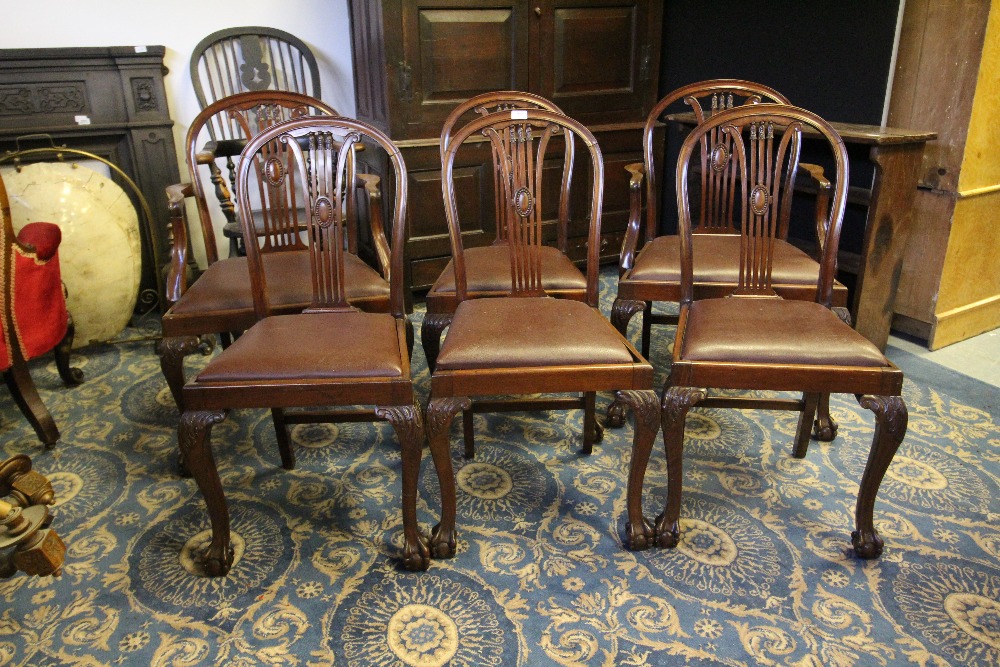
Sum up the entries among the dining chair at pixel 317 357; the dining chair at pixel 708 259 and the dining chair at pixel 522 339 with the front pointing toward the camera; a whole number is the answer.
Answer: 3

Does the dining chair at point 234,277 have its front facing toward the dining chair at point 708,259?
no

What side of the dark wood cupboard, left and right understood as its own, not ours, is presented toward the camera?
front

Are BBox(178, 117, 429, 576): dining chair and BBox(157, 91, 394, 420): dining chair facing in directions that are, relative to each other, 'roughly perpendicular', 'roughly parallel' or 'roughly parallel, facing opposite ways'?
roughly parallel

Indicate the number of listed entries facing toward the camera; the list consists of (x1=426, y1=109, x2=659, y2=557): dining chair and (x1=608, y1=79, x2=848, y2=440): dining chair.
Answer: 2

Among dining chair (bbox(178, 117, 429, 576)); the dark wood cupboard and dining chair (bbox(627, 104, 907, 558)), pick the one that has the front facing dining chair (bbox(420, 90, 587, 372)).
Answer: the dark wood cupboard

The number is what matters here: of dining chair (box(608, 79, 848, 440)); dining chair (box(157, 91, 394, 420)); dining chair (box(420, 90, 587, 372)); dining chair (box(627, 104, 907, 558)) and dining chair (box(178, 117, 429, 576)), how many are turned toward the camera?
5

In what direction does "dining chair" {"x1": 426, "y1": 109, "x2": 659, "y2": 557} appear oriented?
toward the camera

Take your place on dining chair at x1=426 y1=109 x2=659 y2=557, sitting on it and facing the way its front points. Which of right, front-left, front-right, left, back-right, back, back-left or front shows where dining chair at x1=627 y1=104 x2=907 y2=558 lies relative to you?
left

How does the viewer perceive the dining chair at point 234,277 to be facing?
facing the viewer

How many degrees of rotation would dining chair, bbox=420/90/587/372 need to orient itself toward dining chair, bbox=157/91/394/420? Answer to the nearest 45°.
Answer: approximately 90° to its right

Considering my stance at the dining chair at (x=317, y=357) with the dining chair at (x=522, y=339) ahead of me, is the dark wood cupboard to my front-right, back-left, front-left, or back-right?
front-left

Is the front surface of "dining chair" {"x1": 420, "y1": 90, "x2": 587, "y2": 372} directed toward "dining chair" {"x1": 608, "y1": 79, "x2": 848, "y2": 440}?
no

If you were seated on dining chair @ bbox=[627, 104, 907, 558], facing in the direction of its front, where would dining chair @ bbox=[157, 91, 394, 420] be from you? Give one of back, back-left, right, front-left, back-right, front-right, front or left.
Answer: right

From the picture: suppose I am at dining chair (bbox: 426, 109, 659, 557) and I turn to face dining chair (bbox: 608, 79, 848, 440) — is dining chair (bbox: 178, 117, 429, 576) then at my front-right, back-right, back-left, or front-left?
back-left

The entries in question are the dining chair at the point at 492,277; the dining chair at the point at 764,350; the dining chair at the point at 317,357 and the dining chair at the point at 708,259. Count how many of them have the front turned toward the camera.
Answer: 4

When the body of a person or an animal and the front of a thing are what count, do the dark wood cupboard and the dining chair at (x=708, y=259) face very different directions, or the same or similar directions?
same or similar directions

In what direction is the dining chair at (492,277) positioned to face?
toward the camera
